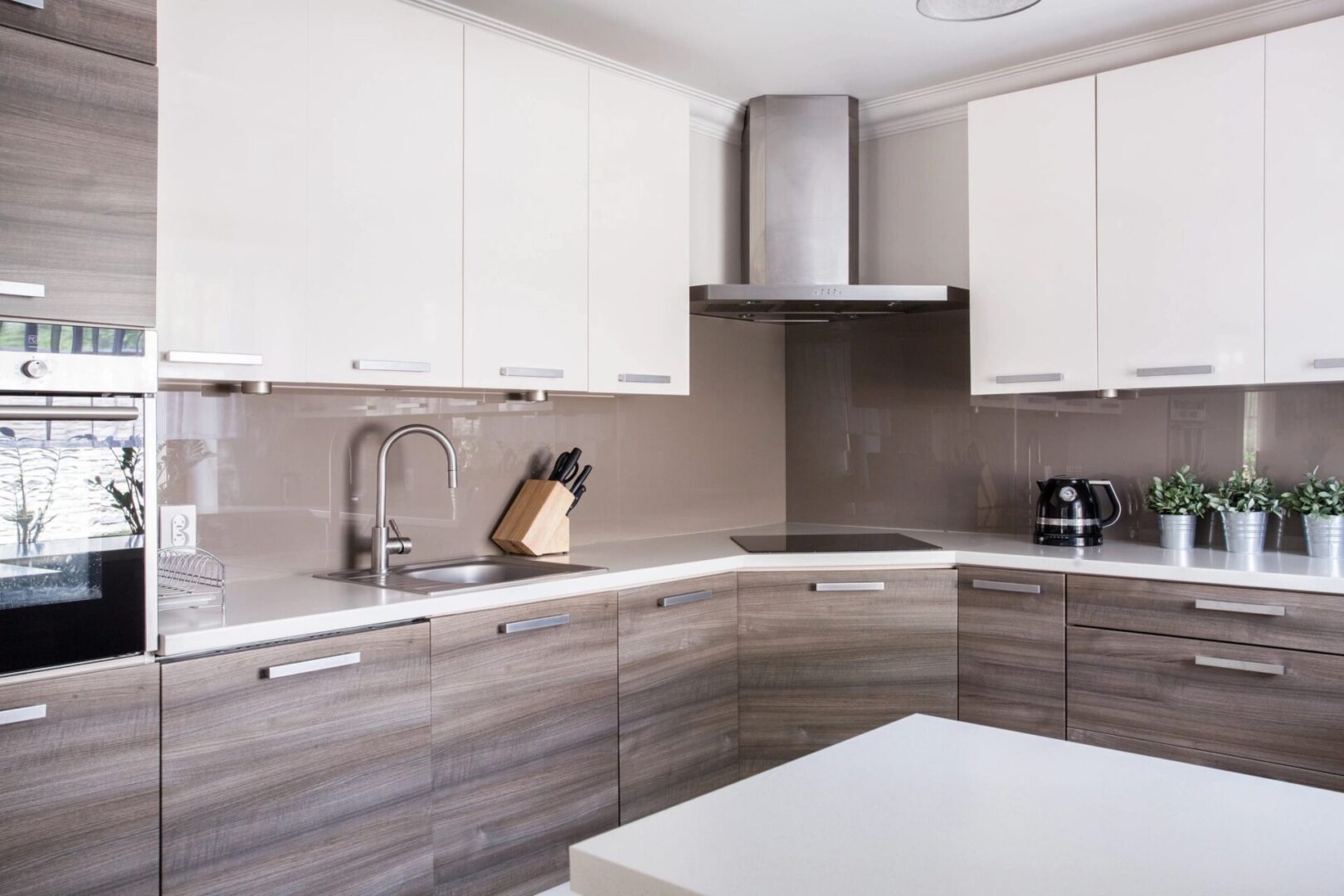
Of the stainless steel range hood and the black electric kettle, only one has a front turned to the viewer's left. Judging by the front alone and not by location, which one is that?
the black electric kettle

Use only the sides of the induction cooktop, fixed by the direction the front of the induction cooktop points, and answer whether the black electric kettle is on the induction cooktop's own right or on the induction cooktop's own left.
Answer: on the induction cooktop's own left

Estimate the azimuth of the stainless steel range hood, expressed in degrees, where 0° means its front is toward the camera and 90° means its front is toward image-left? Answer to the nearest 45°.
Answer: approximately 0°

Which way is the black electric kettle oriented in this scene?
to the viewer's left

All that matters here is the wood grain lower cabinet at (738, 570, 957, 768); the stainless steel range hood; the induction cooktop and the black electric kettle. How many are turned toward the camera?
3

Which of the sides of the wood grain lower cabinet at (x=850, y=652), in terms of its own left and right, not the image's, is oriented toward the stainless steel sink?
right
